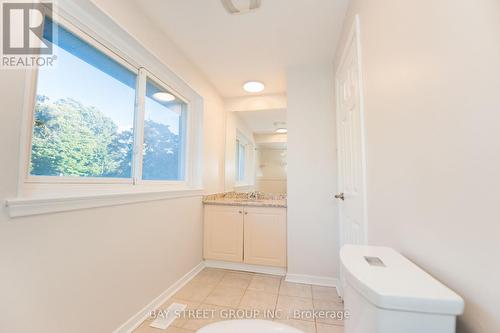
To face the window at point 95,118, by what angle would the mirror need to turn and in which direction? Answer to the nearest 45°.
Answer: approximately 45° to its right

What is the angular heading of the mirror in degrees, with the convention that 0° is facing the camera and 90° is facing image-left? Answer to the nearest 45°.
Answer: approximately 0°
